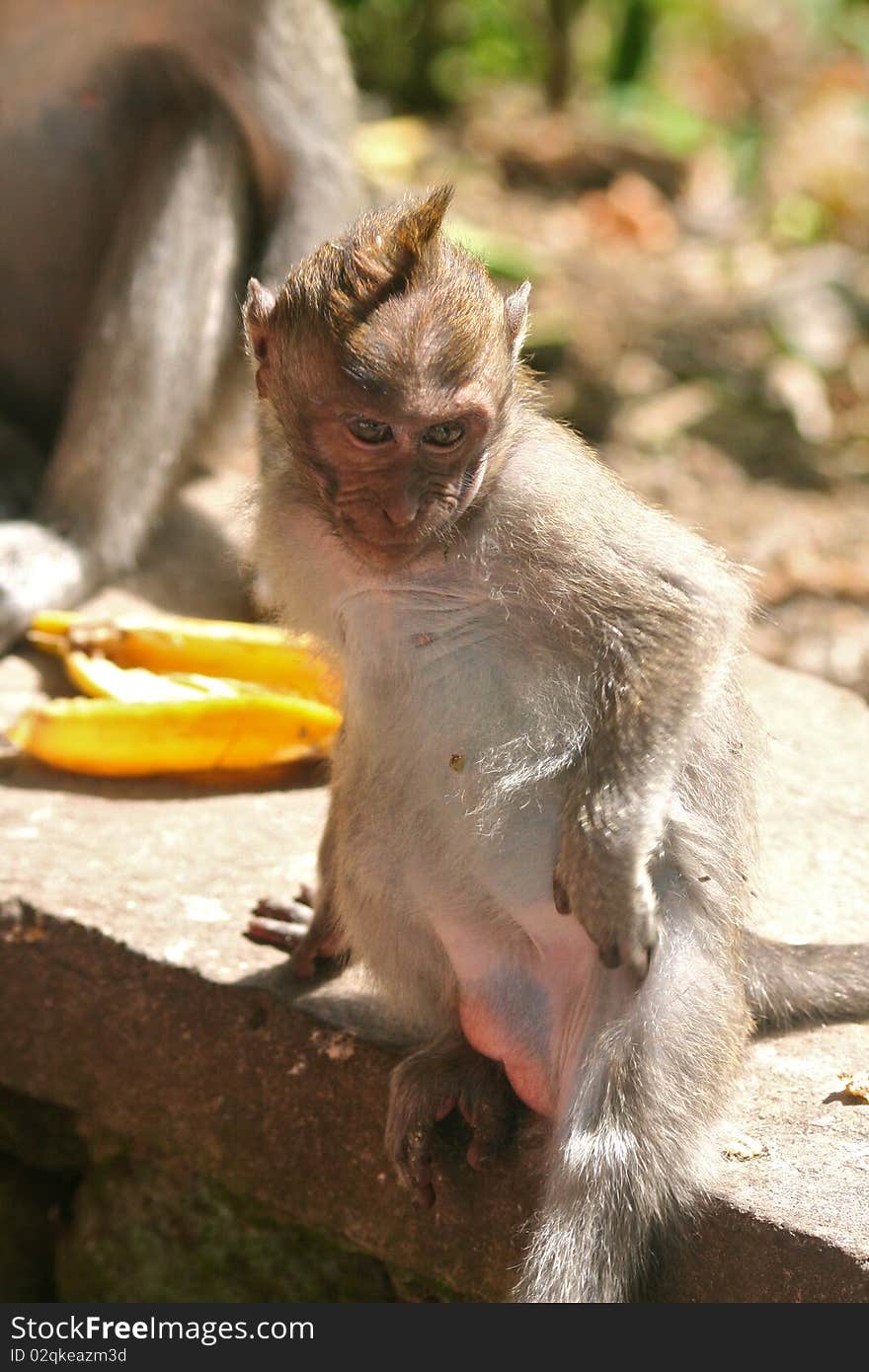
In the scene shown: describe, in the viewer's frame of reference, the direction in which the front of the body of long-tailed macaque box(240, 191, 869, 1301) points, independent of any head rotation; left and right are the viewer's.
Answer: facing the viewer and to the left of the viewer
